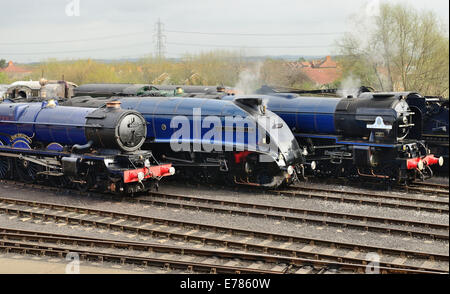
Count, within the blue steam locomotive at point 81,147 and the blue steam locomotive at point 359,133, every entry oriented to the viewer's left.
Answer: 0

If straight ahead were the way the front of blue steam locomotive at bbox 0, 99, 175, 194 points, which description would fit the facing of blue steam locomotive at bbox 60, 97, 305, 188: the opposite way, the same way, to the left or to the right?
the same way

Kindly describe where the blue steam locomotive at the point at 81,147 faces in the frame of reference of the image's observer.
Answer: facing the viewer and to the right of the viewer

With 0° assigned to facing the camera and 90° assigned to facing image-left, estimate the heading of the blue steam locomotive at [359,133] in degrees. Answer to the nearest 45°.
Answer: approximately 315°

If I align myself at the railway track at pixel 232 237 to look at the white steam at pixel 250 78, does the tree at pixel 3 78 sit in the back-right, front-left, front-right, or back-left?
front-left

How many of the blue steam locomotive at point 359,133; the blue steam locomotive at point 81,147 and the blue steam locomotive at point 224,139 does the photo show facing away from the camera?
0

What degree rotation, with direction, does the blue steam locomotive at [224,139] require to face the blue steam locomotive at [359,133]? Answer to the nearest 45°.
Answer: approximately 45° to its left

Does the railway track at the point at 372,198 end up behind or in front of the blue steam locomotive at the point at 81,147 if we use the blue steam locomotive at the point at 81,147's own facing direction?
in front

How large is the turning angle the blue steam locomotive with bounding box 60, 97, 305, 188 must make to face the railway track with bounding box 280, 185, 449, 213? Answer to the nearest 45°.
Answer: approximately 45° to its left

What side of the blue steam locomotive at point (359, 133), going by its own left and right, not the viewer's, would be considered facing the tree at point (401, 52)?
left

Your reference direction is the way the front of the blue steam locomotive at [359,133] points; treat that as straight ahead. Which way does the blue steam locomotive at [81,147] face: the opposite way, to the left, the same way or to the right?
the same way

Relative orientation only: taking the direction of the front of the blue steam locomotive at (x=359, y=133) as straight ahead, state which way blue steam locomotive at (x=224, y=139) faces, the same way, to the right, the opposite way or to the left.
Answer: the same way

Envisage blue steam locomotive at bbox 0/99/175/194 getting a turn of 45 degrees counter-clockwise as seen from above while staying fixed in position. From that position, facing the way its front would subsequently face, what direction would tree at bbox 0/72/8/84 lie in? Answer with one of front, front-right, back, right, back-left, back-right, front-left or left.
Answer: left

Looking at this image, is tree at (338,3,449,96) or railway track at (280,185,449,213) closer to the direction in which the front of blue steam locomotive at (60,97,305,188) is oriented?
the railway track

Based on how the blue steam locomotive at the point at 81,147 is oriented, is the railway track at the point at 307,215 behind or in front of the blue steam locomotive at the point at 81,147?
in front

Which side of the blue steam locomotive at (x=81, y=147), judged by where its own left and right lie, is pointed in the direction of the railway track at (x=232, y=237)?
front
